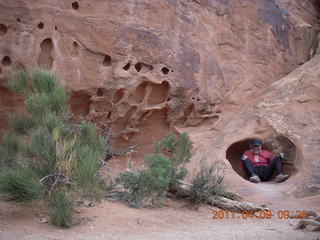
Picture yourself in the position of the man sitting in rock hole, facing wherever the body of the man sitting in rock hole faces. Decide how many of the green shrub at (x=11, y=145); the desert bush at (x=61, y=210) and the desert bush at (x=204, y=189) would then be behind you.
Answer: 0

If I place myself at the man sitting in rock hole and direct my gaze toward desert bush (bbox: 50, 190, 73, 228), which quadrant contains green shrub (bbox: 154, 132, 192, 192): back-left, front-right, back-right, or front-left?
front-right

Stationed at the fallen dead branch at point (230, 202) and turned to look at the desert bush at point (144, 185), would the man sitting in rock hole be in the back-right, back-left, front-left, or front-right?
back-right

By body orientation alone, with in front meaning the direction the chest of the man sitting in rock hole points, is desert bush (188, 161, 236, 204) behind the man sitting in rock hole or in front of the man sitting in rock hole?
in front

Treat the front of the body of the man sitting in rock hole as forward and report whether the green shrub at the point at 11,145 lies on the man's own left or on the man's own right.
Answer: on the man's own right

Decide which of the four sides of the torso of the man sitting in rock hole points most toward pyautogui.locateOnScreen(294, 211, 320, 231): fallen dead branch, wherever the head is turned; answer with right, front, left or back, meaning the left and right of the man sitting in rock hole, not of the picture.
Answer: front

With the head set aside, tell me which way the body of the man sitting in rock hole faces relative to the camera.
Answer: toward the camera

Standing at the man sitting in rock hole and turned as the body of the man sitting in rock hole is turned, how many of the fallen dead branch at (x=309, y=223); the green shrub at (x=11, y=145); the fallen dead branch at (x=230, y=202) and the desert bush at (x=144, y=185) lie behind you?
0

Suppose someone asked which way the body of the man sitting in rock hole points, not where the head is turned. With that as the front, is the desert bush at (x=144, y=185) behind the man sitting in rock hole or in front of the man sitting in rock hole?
in front

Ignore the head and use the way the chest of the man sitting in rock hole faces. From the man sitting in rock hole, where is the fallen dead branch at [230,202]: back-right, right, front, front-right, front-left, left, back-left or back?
front

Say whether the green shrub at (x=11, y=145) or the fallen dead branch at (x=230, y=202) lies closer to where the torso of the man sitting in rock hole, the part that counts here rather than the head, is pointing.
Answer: the fallen dead branch

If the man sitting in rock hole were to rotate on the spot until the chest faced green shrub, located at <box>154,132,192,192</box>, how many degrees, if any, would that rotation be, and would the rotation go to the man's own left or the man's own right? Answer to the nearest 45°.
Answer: approximately 45° to the man's own right

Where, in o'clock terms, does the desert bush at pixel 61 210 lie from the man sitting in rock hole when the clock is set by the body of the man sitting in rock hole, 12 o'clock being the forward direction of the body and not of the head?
The desert bush is roughly at 1 o'clock from the man sitting in rock hole.
